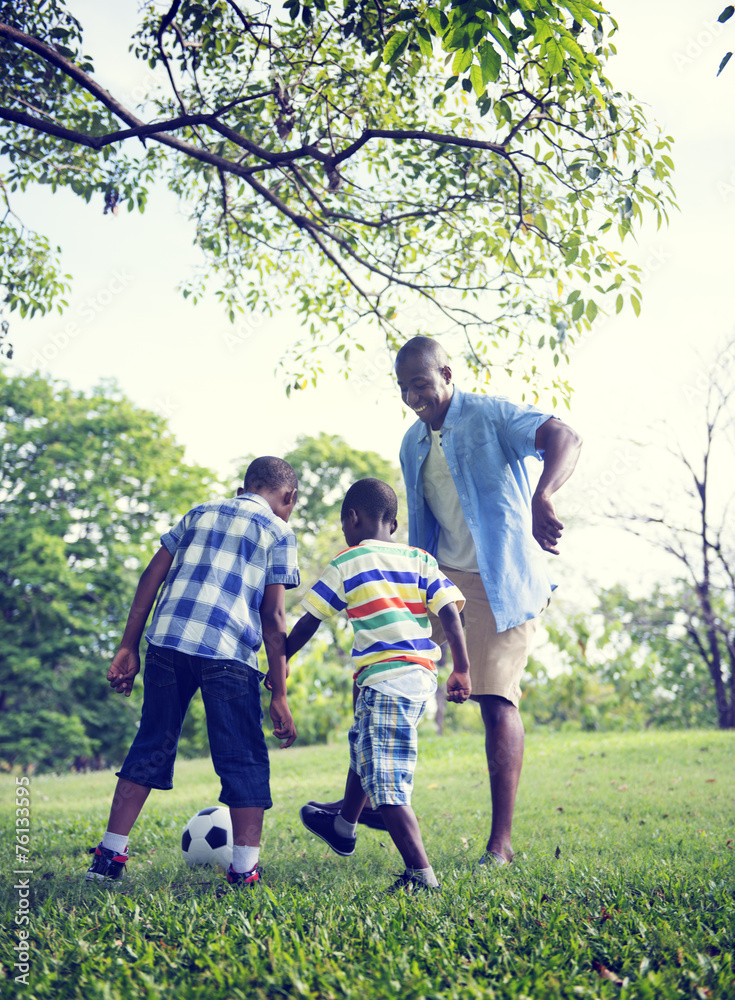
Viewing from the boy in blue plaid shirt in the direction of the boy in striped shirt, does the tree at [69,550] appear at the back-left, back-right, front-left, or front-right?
back-left

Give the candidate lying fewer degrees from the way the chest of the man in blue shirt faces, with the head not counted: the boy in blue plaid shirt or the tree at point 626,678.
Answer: the boy in blue plaid shirt

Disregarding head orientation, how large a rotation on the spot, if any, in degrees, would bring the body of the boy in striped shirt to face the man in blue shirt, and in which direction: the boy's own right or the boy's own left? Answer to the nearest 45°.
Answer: approximately 90° to the boy's own right

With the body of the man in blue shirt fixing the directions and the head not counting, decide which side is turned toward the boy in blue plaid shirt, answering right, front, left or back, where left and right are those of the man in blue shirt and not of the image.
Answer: front

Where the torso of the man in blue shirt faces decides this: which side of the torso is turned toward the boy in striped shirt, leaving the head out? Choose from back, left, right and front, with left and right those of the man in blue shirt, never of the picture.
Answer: front

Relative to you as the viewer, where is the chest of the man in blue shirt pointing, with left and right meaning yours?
facing the viewer and to the left of the viewer

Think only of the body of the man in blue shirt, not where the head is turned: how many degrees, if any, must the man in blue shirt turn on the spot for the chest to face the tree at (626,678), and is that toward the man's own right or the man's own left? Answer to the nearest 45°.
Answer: approximately 135° to the man's own right

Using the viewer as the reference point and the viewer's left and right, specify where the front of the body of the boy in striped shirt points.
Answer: facing away from the viewer and to the left of the viewer

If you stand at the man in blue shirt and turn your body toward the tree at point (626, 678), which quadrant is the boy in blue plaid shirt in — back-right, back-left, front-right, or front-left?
back-left

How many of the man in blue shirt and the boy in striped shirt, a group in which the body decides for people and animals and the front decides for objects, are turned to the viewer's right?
0

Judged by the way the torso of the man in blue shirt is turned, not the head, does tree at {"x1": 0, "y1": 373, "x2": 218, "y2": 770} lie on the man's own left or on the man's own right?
on the man's own right

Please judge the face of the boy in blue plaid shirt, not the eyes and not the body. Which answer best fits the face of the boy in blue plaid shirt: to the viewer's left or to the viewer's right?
to the viewer's right
